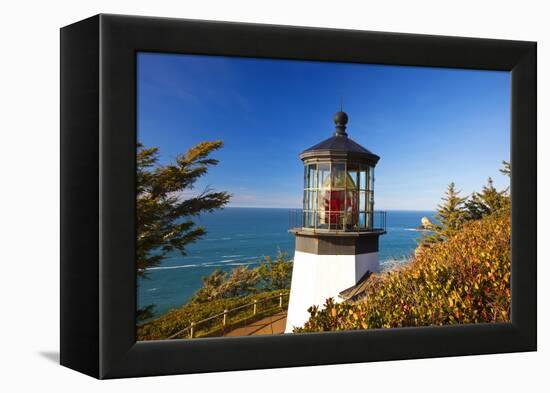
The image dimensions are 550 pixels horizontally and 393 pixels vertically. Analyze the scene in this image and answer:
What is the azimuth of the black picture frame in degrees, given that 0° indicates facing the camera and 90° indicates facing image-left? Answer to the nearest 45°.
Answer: approximately 315°
